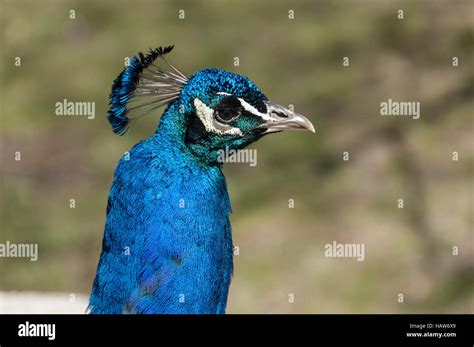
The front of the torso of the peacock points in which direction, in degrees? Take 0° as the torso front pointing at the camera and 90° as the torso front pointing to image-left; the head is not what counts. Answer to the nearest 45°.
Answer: approximately 270°
